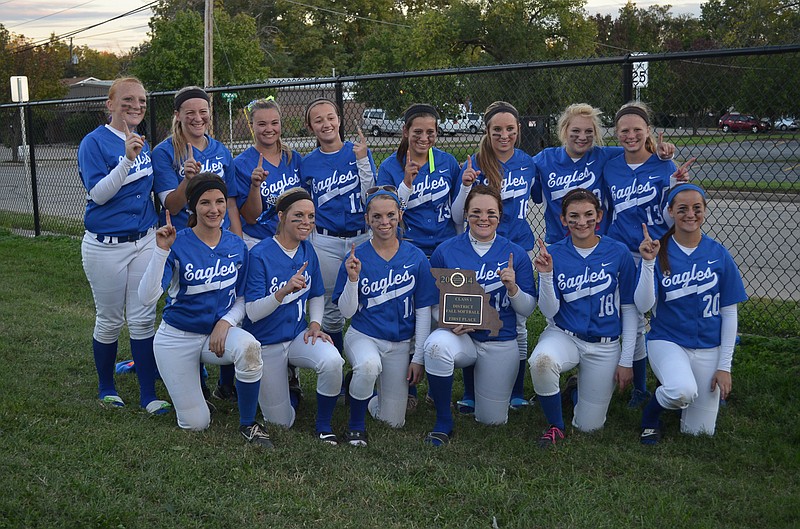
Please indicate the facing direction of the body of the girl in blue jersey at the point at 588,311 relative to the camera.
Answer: toward the camera

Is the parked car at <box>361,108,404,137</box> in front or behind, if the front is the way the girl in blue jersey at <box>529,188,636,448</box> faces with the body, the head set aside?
behind

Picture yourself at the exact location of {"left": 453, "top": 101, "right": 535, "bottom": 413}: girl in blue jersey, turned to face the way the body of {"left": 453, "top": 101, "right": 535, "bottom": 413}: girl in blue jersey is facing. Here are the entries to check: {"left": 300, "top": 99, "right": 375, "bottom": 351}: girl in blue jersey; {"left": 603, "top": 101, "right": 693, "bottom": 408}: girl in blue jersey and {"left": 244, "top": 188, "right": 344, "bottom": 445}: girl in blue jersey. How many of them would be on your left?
1

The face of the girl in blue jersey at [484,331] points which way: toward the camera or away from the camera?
toward the camera

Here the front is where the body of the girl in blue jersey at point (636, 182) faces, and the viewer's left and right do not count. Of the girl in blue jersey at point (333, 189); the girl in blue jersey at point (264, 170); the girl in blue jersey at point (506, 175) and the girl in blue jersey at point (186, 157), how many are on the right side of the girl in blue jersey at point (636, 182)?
4

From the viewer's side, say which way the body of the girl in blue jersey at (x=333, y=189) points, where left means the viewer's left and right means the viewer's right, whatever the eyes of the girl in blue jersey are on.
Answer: facing the viewer

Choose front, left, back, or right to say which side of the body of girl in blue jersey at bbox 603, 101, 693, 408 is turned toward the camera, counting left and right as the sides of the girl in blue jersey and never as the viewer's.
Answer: front

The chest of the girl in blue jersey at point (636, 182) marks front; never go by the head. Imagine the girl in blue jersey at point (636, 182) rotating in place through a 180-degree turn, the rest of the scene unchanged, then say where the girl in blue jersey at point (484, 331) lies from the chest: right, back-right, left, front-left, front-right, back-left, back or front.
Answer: back-left

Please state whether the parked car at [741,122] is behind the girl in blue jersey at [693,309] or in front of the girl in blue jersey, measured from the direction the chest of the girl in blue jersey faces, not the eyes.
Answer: behind

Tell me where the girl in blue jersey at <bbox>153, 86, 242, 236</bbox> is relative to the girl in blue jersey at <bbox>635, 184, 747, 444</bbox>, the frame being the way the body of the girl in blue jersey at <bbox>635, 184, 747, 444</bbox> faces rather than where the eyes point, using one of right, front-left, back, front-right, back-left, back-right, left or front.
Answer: right

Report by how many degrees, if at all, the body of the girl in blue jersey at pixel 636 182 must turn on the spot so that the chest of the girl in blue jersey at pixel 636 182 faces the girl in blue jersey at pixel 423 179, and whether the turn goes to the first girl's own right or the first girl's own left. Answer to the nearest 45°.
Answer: approximately 90° to the first girl's own right
